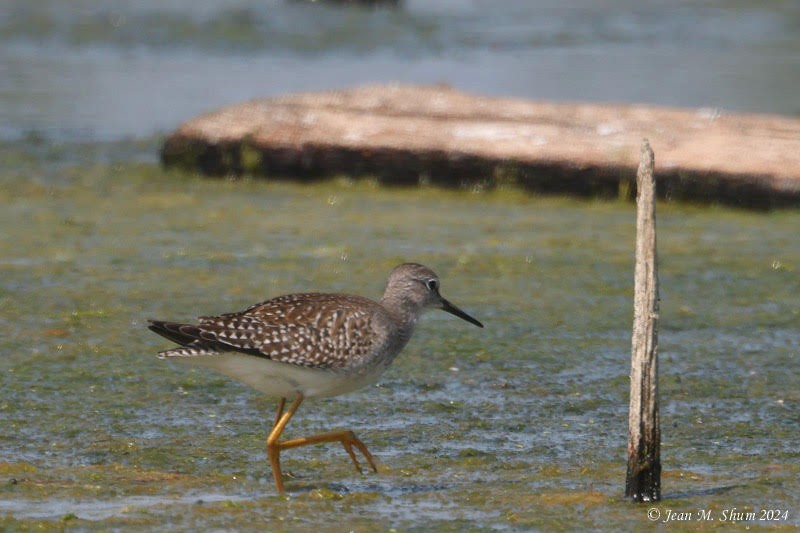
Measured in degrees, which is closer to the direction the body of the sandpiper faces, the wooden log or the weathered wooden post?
the weathered wooden post

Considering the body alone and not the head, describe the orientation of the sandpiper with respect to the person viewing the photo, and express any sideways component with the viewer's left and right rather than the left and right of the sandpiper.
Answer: facing to the right of the viewer

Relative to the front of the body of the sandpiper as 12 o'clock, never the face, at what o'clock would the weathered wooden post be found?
The weathered wooden post is roughly at 1 o'clock from the sandpiper.

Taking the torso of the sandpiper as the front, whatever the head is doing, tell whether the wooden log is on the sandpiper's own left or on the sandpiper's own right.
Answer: on the sandpiper's own left
